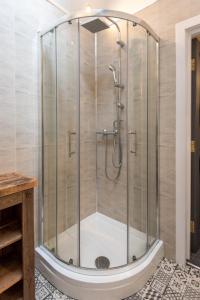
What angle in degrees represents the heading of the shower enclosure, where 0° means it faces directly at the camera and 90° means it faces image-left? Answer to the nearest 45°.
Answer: approximately 0°

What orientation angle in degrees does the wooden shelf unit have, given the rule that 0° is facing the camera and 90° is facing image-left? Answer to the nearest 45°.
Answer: approximately 315°

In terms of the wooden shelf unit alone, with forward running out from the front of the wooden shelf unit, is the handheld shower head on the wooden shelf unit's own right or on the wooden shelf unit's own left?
on the wooden shelf unit's own left
